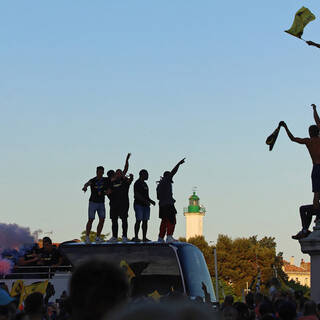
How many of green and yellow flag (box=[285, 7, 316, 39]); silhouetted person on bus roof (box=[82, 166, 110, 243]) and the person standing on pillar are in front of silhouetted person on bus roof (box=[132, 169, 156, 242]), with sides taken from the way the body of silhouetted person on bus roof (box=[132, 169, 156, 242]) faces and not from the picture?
2

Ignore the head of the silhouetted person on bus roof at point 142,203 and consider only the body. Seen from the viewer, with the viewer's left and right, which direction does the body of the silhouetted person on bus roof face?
facing the viewer and to the right of the viewer

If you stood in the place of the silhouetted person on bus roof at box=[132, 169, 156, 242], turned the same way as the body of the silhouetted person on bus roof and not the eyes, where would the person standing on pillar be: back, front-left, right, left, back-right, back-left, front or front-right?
front

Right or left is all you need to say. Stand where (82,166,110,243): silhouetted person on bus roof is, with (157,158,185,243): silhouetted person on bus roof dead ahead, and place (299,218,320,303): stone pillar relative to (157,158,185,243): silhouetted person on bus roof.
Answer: right

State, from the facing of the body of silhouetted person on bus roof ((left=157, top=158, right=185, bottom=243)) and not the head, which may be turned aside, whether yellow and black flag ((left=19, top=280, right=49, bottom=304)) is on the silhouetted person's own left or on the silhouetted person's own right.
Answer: on the silhouetted person's own right
